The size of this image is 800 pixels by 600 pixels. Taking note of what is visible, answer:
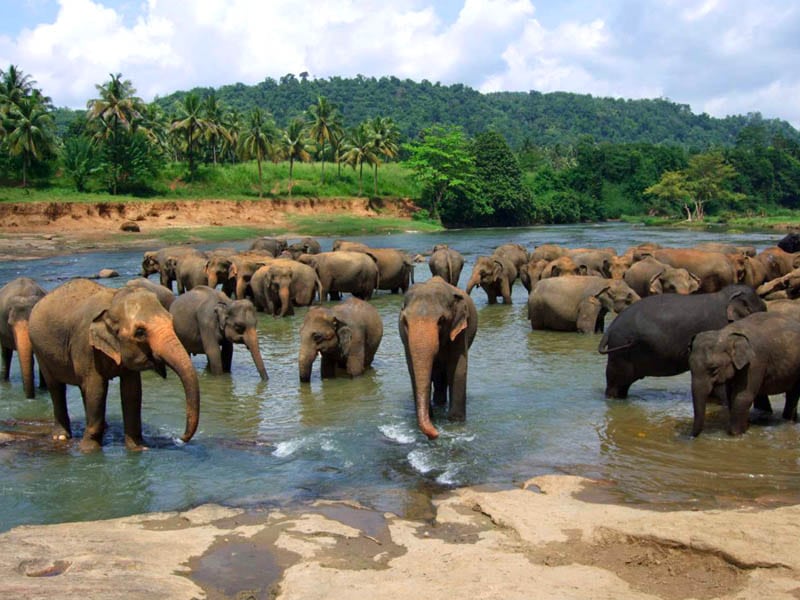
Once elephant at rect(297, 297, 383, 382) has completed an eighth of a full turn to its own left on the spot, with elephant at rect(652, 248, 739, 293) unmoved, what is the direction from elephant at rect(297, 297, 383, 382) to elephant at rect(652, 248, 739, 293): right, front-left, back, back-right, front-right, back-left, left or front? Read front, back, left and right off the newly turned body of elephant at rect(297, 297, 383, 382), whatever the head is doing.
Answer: back-left

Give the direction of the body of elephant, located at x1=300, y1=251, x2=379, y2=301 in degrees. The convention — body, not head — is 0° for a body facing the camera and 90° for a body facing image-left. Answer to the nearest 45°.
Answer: approximately 90°

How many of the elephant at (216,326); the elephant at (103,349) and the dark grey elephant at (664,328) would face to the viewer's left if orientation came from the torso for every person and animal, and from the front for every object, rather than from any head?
0

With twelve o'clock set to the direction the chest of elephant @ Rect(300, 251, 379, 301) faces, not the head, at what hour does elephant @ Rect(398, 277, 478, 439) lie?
elephant @ Rect(398, 277, 478, 439) is roughly at 9 o'clock from elephant @ Rect(300, 251, 379, 301).

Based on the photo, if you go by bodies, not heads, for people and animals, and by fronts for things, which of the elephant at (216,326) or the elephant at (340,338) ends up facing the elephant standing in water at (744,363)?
the elephant at (216,326)

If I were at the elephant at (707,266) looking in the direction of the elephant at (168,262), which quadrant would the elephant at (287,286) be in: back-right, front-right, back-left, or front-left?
front-left

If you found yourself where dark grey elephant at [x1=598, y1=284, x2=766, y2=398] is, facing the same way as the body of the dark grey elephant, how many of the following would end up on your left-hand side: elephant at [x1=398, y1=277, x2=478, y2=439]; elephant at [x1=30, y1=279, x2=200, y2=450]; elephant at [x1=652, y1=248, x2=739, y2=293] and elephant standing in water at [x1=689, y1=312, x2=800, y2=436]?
1

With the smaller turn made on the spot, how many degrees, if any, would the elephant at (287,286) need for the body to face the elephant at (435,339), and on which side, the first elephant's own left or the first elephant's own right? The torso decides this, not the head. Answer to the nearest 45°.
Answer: approximately 45° to the first elephant's own left

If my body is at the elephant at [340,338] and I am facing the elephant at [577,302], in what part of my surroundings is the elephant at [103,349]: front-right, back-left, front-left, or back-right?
back-right

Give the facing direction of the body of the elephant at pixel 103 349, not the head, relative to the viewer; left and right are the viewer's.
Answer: facing the viewer and to the right of the viewer

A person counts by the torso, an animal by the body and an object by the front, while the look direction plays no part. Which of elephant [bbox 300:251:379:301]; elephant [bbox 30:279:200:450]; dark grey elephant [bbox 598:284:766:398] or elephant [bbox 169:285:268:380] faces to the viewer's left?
elephant [bbox 300:251:379:301]

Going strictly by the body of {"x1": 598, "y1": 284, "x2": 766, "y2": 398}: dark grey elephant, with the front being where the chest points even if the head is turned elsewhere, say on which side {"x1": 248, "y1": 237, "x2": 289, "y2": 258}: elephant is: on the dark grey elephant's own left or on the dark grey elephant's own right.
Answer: on the dark grey elephant's own left

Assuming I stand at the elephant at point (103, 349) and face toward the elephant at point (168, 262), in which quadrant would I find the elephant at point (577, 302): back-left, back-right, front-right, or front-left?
front-right
